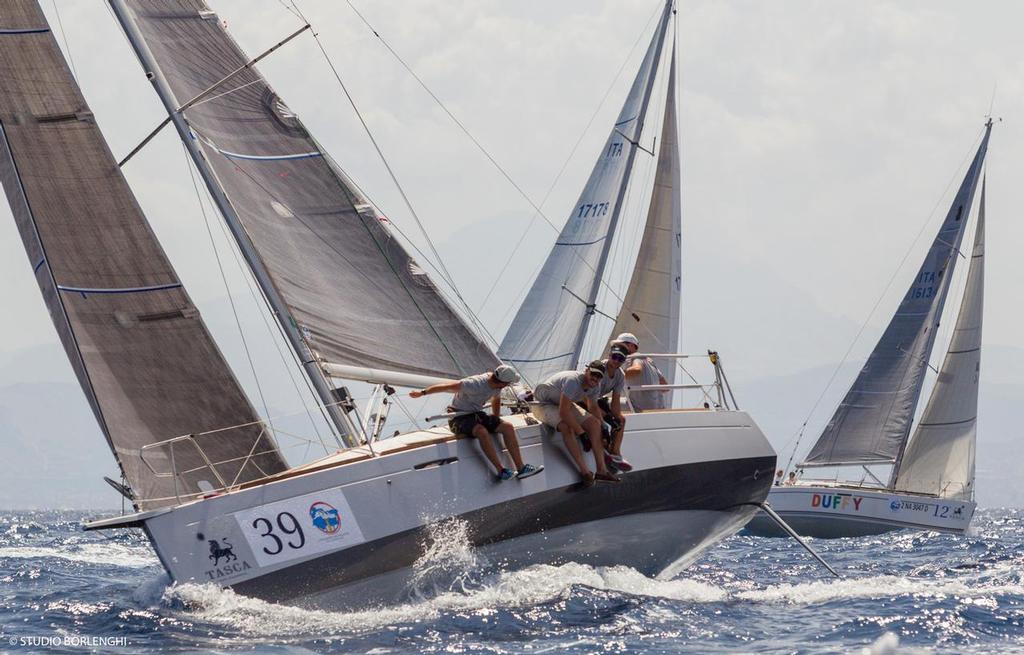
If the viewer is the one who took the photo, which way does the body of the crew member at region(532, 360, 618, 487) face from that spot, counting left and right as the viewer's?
facing the viewer and to the right of the viewer

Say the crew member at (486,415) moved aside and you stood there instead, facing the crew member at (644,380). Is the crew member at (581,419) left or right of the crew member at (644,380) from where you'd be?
right

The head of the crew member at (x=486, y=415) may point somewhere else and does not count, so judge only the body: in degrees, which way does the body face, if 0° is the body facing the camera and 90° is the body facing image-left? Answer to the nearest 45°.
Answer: approximately 315°

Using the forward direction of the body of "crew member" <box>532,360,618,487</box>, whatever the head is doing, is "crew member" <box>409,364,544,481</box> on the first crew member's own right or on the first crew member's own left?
on the first crew member's own right

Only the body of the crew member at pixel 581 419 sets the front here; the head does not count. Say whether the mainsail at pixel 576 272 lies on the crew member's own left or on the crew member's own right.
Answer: on the crew member's own left

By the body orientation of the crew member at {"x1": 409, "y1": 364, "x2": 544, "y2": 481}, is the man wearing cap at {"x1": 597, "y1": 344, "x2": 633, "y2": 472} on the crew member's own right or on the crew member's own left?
on the crew member's own left

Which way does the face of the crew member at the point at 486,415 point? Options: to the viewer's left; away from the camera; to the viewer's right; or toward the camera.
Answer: to the viewer's right

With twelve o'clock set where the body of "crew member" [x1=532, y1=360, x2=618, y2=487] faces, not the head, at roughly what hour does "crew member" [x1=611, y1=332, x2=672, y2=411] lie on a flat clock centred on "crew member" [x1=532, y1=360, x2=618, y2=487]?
"crew member" [x1=611, y1=332, x2=672, y2=411] is roughly at 8 o'clock from "crew member" [x1=532, y1=360, x2=618, y2=487].

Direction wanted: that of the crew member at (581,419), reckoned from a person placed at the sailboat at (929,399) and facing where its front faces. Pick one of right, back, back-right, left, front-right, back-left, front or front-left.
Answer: front-right

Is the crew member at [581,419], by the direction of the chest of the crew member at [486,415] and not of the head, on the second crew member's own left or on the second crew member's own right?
on the second crew member's own left
